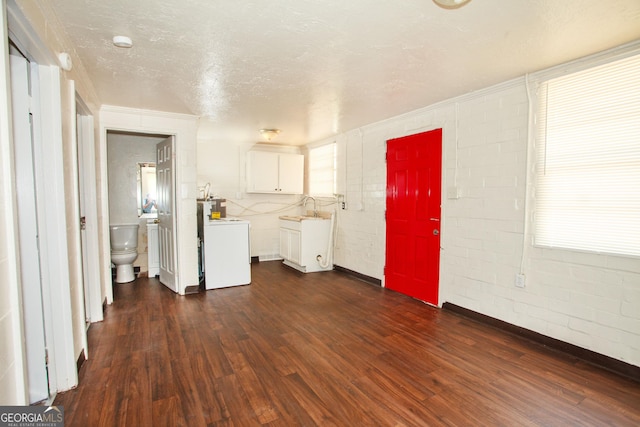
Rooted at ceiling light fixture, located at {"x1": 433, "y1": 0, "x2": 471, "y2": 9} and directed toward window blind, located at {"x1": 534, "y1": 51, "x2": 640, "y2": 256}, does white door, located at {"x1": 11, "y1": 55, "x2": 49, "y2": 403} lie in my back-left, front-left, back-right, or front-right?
back-left

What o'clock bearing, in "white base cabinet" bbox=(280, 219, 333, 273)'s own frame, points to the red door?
The red door is roughly at 9 o'clock from the white base cabinet.

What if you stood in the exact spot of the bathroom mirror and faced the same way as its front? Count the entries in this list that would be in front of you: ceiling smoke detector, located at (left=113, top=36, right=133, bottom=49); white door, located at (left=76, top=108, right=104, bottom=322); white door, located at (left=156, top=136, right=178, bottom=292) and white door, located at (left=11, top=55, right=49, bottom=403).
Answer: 4

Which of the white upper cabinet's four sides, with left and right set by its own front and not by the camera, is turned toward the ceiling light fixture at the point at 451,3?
front

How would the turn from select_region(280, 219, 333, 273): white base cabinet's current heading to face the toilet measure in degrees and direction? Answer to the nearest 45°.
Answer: approximately 45° to its right

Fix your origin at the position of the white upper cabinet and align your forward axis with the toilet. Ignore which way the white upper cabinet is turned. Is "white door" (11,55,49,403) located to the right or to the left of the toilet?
left

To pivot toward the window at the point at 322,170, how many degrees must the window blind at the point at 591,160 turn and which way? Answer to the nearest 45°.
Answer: approximately 45° to its right

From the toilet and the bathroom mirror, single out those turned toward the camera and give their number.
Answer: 2

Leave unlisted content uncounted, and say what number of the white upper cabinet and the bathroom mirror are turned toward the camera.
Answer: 2

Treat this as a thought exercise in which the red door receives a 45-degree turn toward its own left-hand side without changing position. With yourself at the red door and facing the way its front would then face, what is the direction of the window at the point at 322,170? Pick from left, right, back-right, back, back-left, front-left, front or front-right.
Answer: back-right

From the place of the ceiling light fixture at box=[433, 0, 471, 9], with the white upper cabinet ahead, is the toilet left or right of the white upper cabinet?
left

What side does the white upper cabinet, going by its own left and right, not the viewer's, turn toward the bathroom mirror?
right

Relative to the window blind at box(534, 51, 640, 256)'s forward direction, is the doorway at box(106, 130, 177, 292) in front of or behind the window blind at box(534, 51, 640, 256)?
in front

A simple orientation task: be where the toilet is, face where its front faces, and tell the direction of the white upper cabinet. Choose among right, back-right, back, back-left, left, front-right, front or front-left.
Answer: left

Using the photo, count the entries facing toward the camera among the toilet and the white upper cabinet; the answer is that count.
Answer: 2
